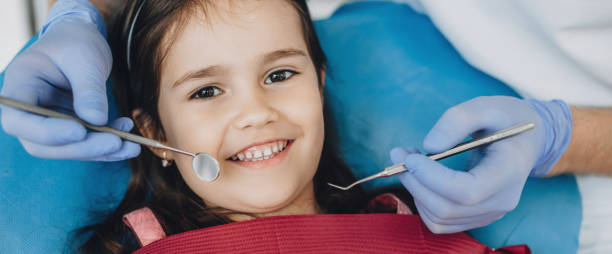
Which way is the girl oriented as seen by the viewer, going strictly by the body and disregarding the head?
toward the camera
